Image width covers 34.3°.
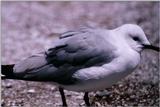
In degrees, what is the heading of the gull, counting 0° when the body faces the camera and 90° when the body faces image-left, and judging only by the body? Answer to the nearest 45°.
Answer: approximately 270°
